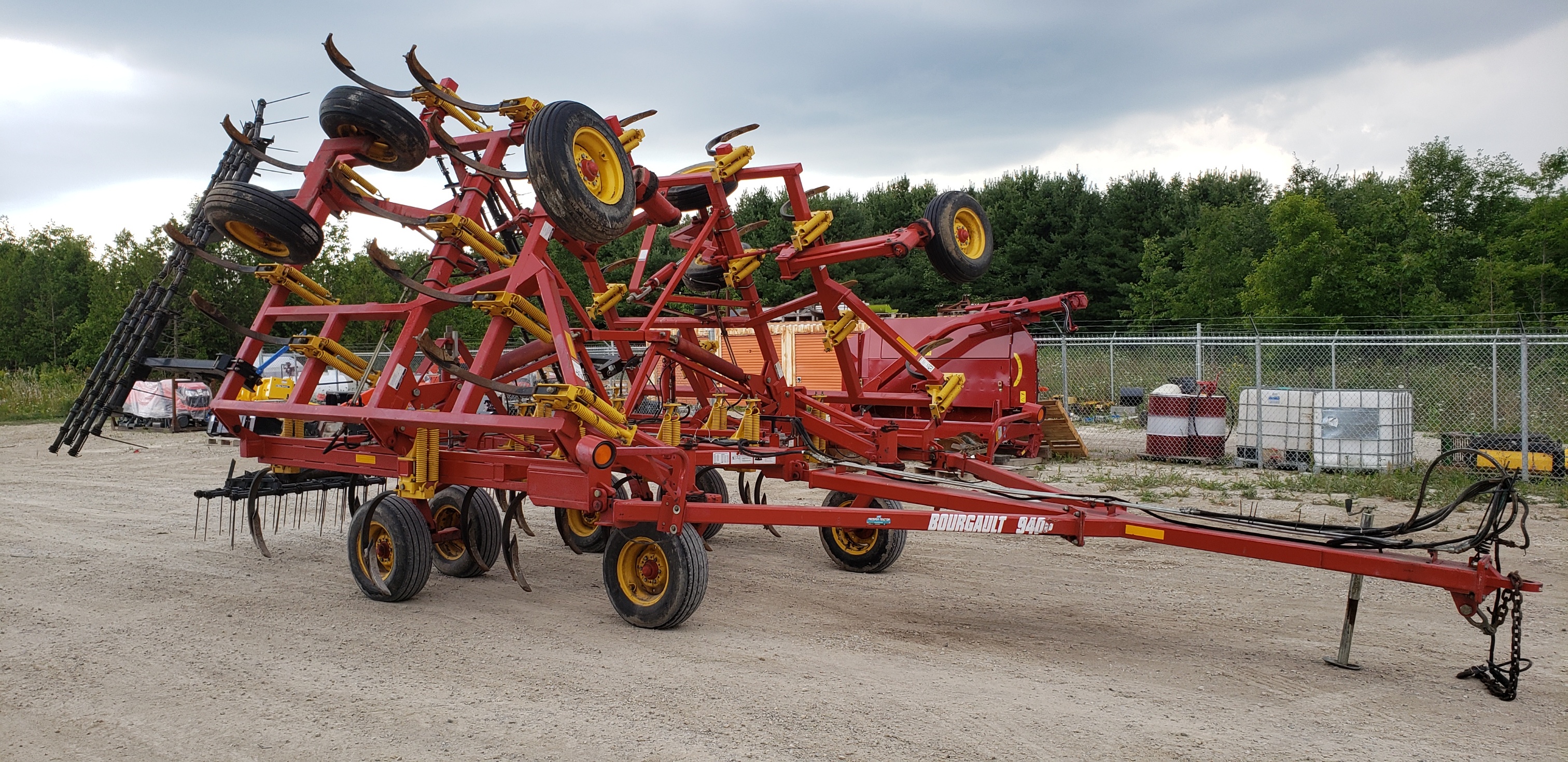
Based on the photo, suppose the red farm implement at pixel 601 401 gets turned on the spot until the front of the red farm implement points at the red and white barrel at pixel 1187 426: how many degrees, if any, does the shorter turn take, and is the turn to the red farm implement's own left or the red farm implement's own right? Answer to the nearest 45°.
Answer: approximately 90° to the red farm implement's own left

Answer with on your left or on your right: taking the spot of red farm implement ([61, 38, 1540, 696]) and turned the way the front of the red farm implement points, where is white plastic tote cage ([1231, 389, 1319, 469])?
on your left

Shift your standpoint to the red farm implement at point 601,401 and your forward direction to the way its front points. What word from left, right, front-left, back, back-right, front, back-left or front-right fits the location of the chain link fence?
left

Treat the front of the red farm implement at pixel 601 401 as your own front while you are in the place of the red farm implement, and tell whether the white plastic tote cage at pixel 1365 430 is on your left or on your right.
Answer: on your left

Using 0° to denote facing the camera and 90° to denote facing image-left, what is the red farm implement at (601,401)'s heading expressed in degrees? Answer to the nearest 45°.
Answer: approximately 315°

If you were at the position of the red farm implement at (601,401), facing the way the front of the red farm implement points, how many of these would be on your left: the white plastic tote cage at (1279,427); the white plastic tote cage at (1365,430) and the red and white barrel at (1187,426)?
3
